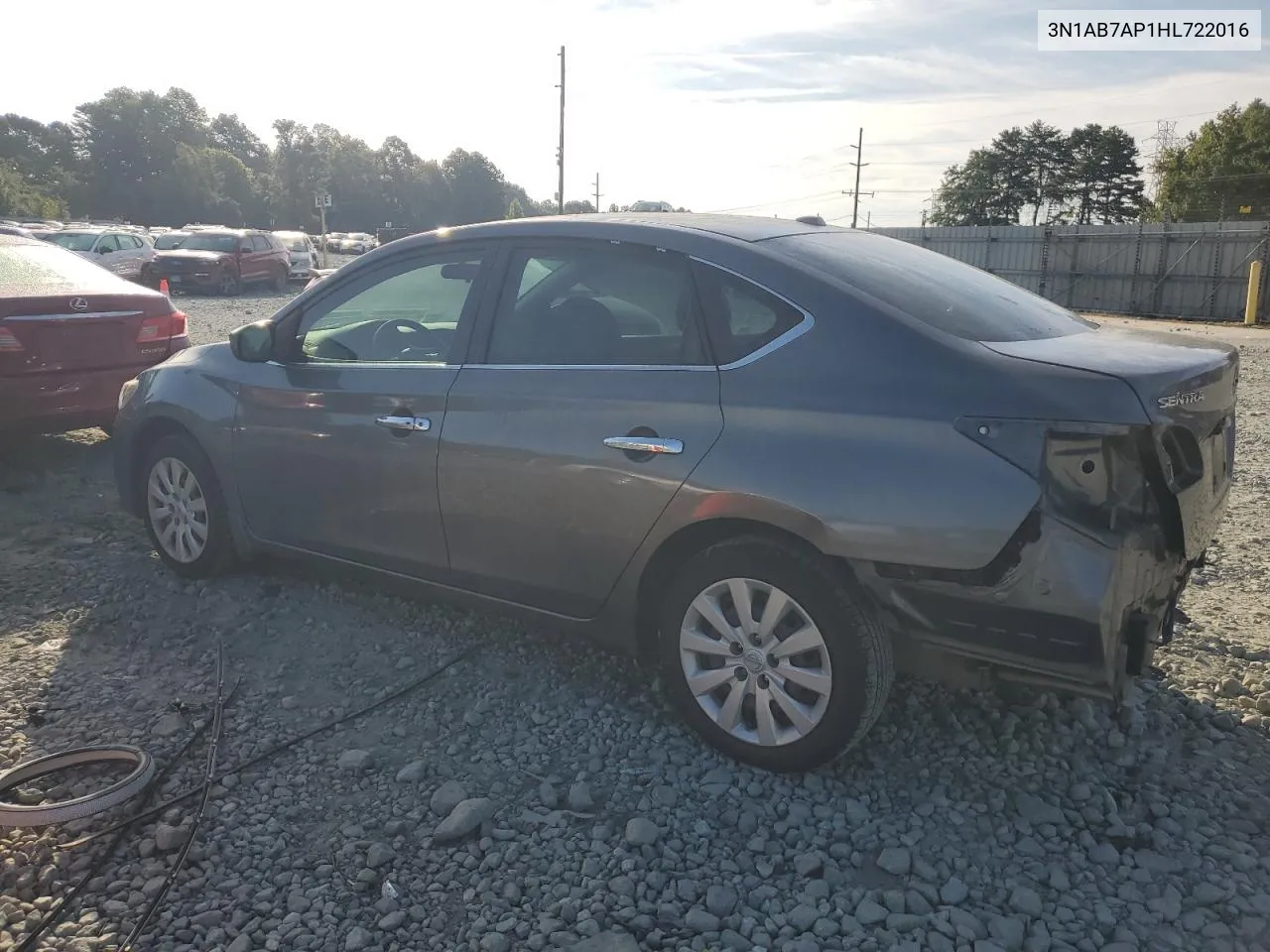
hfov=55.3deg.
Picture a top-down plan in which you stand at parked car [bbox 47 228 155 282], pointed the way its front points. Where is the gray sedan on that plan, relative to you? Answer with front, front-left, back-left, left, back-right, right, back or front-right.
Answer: front-left

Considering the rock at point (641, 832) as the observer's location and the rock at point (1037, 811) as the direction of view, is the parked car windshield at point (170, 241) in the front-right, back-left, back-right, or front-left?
back-left

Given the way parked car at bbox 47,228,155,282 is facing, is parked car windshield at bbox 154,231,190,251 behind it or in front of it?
behind

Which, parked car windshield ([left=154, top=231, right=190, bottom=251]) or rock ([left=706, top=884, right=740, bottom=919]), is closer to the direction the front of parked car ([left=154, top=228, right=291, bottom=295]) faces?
the rock

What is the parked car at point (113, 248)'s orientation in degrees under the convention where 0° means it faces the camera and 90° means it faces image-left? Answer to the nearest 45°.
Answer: approximately 45°

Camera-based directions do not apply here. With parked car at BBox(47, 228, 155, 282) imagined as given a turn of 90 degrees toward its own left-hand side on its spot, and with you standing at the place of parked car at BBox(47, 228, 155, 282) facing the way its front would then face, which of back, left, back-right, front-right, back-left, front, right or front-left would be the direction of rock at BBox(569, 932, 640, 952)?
front-right

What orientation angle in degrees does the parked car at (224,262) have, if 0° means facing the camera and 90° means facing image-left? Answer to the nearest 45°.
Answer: approximately 45°

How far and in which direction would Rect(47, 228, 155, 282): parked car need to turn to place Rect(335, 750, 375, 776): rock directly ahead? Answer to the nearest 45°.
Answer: approximately 45° to its left

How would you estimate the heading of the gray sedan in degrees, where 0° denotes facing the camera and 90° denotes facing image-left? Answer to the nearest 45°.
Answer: approximately 135°

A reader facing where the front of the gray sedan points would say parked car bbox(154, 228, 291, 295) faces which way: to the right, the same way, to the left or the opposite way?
to the left

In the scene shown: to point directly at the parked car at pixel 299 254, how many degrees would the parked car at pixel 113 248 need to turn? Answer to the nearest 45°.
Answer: approximately 90° to its left

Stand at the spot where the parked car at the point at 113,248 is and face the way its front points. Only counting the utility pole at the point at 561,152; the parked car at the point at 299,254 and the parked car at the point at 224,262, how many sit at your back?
3

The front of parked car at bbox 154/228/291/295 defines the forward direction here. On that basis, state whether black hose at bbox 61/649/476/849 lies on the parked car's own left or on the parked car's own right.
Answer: on the parked car's own left

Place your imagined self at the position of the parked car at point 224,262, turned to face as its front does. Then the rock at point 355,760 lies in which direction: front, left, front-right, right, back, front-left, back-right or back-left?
front-left
